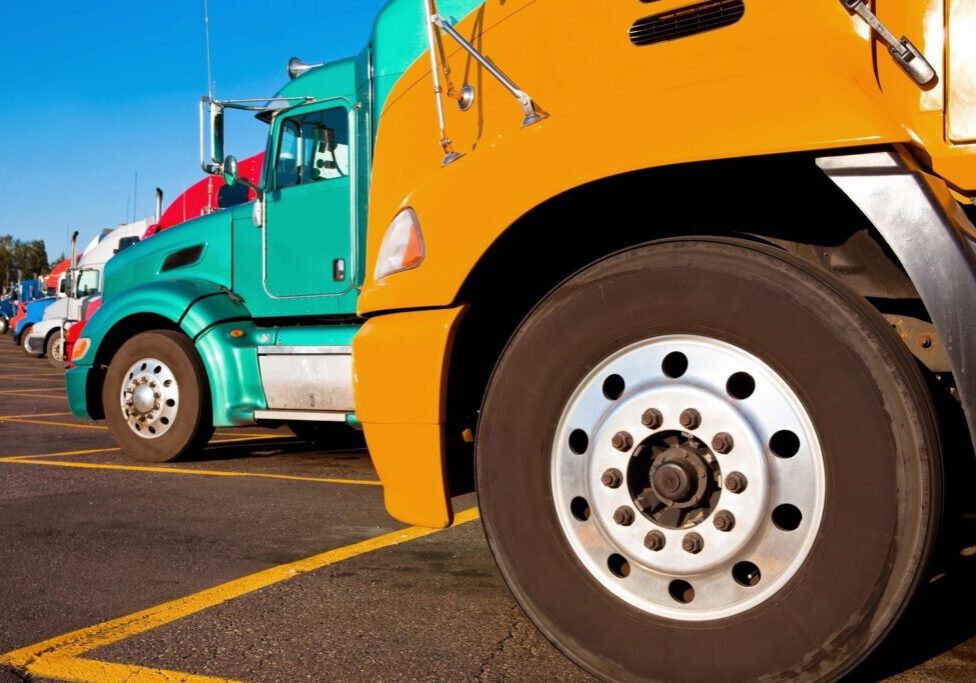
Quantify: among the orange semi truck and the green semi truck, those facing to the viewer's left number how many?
2

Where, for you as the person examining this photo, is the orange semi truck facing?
facing to the left of the viewer

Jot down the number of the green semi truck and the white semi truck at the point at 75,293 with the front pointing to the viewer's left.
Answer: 2

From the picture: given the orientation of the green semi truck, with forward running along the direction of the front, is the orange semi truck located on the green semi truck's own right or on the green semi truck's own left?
on the green semi truck's own left

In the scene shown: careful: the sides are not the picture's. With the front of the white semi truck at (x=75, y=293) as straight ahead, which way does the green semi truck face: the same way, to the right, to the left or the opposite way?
the same way

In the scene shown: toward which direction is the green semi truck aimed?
to the viewer's left

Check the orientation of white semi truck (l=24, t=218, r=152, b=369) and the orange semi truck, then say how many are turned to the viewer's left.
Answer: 2

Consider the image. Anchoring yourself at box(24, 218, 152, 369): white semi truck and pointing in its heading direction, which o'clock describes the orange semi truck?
The orange semi truck is roughly at 9 o'clock from the white semi truck.

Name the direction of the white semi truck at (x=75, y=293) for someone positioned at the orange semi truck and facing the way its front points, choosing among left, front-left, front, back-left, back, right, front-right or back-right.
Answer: front-right

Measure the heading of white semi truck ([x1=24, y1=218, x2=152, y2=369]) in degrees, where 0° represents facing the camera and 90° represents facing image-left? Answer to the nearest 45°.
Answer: approximately 90°

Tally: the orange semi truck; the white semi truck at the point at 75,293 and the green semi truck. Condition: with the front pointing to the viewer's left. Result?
3

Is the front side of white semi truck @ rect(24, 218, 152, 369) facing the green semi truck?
no

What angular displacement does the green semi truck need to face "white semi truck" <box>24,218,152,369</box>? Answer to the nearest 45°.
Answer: approximately 90° to its right
